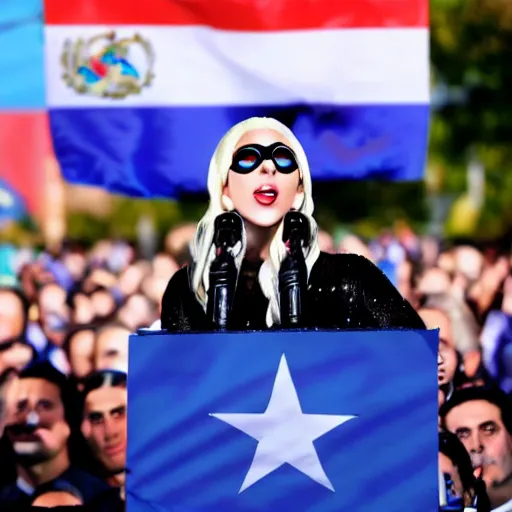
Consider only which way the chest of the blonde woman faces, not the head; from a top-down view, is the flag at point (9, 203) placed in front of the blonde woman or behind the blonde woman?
behind

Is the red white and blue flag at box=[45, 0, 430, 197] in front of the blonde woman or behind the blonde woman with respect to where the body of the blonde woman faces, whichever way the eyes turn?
behind

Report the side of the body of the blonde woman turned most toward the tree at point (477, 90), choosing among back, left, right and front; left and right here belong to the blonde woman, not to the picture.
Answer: back

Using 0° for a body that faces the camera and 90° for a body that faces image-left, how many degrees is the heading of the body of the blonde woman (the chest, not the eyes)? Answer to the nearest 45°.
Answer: approximately 0°
